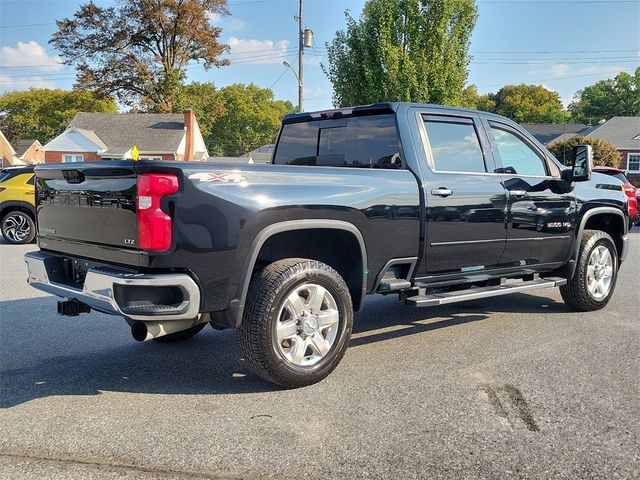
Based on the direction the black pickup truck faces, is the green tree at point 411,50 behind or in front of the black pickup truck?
in front

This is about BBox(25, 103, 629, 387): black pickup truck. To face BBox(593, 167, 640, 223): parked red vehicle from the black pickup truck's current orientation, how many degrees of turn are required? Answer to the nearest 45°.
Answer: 0° — it already faces it

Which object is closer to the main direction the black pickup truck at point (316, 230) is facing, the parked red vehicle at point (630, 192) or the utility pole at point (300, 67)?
the parked red vehicle

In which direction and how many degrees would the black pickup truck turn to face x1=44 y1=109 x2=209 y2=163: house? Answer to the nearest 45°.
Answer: approximately 45° to its left

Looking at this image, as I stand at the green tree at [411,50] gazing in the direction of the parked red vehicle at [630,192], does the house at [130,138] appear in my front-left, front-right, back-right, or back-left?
back-right

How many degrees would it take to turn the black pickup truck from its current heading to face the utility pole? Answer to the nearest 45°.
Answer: approximately 45° to its left

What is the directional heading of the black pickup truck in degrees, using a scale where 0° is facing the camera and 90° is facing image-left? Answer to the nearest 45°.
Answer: approximately 225°

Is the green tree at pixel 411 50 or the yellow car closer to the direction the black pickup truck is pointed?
the green tree
